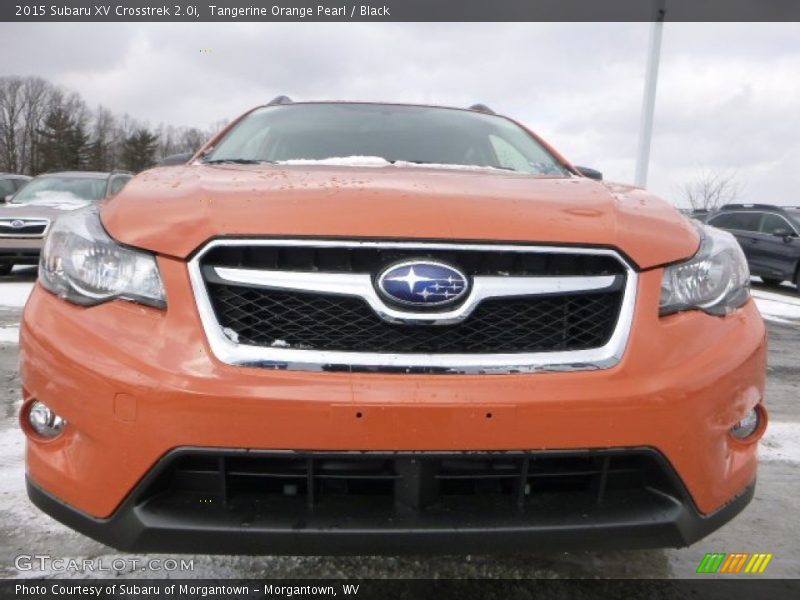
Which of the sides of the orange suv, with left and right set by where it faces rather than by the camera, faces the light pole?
back

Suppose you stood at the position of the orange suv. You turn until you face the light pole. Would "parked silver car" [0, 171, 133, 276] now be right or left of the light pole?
left

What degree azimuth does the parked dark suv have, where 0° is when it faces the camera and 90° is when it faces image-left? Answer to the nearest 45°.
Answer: approximately 315°

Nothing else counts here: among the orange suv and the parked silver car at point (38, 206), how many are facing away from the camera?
0

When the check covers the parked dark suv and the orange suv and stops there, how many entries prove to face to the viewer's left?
0

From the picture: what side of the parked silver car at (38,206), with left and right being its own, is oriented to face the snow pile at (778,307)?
left

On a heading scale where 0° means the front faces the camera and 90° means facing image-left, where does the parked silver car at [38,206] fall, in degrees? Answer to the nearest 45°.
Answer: approximately 45°

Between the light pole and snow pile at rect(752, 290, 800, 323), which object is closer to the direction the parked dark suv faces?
the snow pile

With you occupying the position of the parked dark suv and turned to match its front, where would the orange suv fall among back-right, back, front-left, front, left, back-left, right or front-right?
front-right
